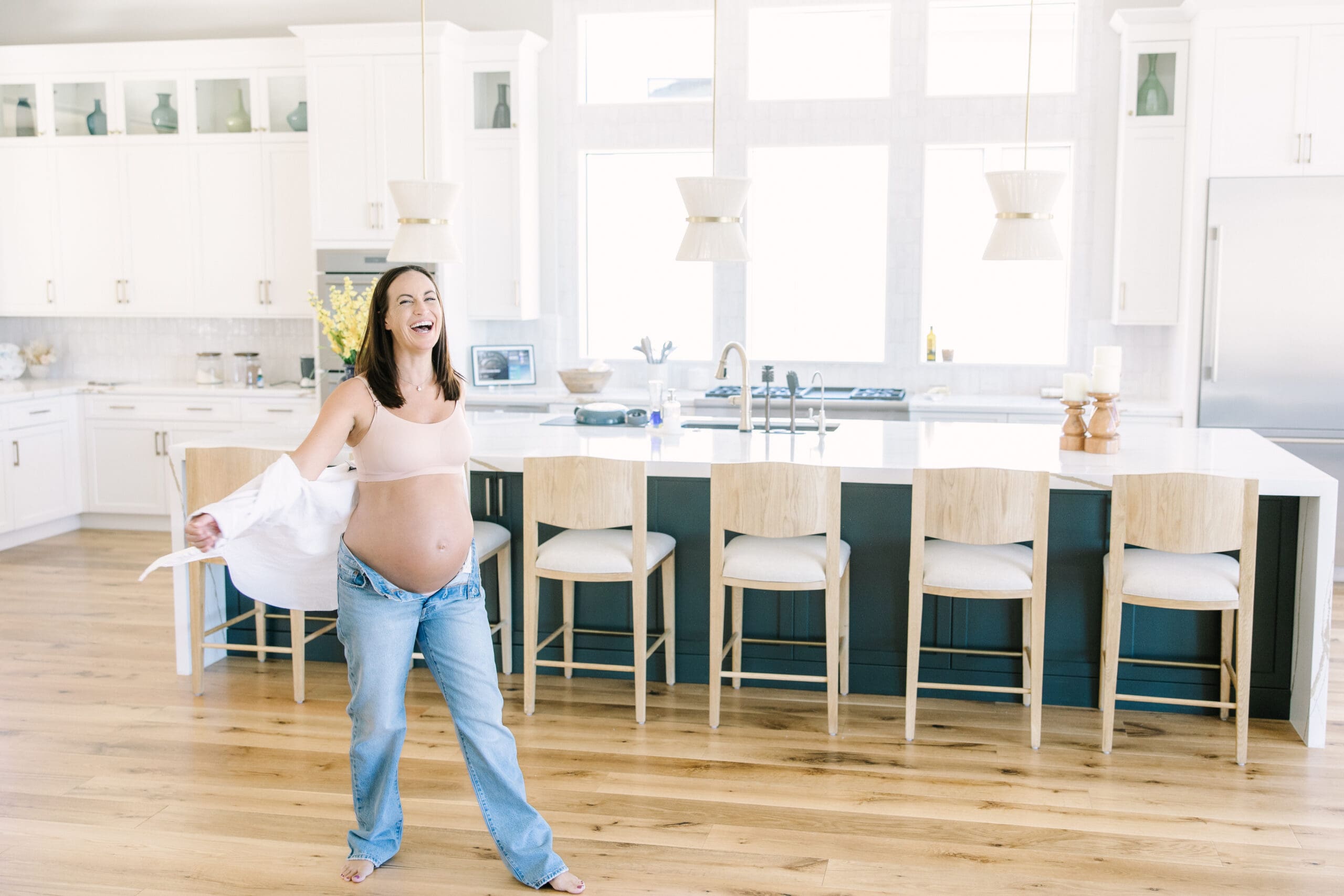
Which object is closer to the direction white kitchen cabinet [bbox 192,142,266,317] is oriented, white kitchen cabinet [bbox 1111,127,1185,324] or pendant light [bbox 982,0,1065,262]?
the pendant light

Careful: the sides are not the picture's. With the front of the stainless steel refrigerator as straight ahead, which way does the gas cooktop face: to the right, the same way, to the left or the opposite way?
the same way

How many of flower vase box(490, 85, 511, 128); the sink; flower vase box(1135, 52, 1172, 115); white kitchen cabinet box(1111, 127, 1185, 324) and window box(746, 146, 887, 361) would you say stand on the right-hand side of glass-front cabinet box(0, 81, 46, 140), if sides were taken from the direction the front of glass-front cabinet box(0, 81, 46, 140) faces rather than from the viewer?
0

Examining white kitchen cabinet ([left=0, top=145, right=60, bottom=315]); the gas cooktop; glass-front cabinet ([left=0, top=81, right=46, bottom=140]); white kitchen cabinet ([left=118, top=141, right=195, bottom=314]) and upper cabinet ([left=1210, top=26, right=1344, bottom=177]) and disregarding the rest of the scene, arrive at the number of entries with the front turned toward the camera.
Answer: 5

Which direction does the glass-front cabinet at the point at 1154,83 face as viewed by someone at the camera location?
facing the viewer

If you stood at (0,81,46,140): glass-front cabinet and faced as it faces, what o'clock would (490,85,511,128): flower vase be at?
The flower vase is roughly at 10 o'clock from the glass-front cabinet.

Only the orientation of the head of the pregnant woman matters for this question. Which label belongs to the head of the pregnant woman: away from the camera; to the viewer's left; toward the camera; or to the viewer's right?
toward the camera

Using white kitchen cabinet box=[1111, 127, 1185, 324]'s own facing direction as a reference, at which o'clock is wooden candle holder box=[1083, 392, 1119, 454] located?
The wooden candle holder is roughly at 12 o'clock from the white kitchen cabinet.

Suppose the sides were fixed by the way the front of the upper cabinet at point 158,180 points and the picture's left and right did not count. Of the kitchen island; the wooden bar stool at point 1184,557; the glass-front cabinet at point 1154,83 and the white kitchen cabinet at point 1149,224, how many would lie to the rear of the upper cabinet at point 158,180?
0

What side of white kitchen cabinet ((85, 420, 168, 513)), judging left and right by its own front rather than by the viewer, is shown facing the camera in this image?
front

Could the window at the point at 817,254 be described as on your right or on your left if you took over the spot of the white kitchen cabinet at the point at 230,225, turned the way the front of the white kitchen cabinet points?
on your left

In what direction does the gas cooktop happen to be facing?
toward the camera

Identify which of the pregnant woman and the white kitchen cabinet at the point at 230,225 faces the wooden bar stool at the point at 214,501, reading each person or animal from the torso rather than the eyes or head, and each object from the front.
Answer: the white kitchen cabinet

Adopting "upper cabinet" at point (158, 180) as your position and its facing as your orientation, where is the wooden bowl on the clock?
The wooden bowl is roughly at 10 o'clock from the upper cabinet.

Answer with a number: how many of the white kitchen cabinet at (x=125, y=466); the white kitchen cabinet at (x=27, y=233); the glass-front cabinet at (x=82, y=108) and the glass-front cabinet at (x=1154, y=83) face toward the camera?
4

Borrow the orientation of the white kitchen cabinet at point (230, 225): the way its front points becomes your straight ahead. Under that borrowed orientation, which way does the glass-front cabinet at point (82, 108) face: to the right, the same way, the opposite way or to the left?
the same way

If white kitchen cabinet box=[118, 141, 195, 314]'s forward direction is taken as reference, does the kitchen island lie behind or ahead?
ahead

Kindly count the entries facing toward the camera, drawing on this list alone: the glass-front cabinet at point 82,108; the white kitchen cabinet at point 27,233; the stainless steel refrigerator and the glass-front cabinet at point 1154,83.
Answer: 4

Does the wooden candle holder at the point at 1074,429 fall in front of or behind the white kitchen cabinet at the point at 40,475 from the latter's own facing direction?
in front

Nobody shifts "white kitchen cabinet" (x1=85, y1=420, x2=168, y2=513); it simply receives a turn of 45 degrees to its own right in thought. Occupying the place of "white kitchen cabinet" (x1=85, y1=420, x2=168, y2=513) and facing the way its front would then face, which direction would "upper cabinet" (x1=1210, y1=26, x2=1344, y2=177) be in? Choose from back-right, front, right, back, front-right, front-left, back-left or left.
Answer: left
